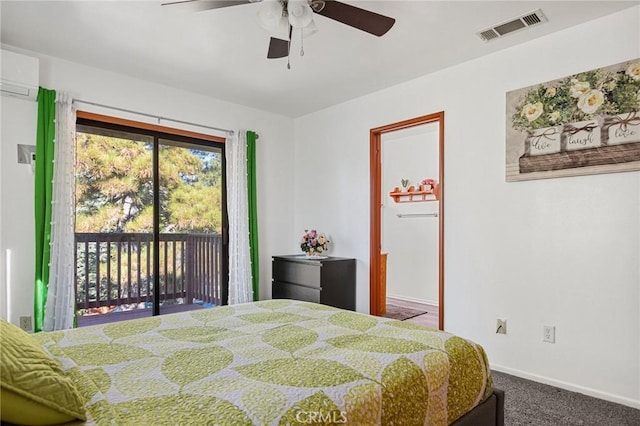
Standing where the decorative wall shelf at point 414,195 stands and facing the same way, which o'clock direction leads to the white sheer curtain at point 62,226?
The white sheer curtain is roughly at 12 o'clock from the decorative wall shelf.

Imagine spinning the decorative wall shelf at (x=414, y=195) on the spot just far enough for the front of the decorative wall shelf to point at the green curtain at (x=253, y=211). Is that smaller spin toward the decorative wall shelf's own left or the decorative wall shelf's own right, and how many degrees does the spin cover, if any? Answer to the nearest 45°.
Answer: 0° — it already faces it

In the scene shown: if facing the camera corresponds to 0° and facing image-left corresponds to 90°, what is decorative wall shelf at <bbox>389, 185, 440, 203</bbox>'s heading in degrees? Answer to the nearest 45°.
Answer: approximately 45°

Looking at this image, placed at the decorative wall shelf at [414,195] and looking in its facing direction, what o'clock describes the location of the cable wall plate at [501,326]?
The cable wall plate is roughly at 10 o'clock from the decorative wall shelf.
